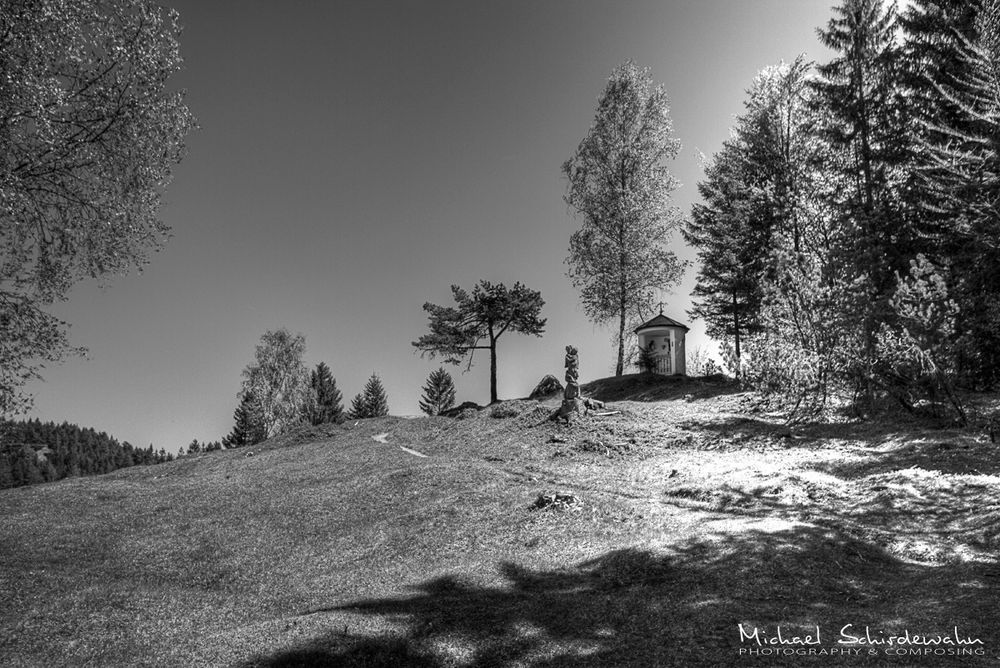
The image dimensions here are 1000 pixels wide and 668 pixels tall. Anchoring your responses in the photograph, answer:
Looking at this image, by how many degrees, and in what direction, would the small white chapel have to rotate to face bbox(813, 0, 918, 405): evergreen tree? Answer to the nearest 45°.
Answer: approximately 90° to its left

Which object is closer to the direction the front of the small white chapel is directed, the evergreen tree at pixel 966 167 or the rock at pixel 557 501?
the rock

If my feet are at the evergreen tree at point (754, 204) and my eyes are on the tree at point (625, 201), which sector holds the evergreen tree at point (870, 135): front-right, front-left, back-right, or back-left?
back-left

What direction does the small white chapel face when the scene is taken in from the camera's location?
facing the viewer and to the left of the viewer

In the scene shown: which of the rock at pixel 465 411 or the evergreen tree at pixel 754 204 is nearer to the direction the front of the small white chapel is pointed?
the rock

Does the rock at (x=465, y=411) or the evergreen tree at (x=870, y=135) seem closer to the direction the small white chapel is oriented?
the rock

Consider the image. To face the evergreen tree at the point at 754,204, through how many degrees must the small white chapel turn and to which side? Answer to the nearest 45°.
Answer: approximately 90° to its left

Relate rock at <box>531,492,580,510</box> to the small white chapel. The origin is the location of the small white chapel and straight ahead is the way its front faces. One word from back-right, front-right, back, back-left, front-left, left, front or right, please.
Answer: front-left

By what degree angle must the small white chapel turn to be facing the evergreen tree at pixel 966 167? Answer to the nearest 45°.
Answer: approximately 90° to its left
